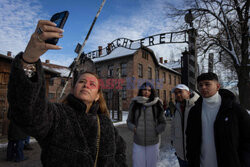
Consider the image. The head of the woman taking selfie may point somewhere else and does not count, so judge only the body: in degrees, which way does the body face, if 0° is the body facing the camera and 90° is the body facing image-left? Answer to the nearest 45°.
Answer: approximately 0°

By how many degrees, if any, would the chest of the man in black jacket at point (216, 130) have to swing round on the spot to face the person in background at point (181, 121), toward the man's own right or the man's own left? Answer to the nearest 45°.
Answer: approximately 90° to the man's own right

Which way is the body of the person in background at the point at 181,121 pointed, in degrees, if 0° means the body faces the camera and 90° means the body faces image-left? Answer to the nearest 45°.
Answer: approximately 0°

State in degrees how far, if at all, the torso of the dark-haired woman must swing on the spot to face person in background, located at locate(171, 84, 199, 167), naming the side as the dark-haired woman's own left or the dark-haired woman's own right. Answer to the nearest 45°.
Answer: approximately 90° to the dark-haired woman's own left

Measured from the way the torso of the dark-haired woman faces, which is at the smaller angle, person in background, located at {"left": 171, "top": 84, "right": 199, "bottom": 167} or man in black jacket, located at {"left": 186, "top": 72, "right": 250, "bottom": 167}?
the man in black jacket

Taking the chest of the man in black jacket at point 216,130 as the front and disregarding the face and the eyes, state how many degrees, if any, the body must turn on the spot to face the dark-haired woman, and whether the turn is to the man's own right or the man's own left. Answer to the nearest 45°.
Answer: approximately 90° to the man's own right

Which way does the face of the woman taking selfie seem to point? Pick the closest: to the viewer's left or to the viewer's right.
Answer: to the viewer's left

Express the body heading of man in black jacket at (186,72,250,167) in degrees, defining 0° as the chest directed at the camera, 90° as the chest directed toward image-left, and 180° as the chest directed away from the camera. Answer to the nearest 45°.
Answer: approximately 45°

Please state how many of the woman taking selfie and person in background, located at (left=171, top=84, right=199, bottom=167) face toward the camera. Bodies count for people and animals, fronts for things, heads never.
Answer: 2
